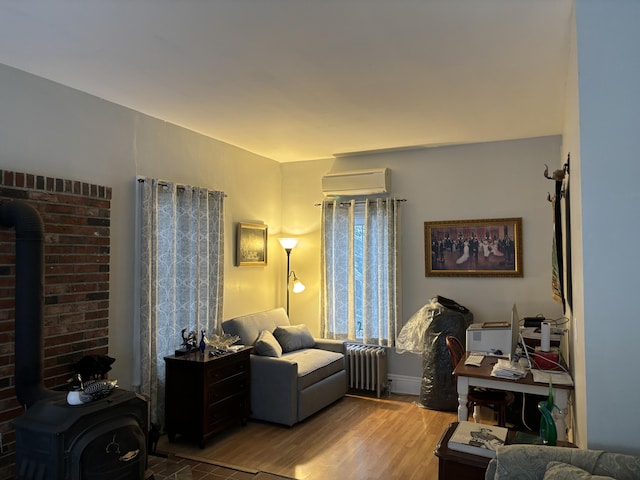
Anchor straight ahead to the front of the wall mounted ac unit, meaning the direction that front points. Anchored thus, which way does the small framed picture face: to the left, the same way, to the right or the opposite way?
to the left

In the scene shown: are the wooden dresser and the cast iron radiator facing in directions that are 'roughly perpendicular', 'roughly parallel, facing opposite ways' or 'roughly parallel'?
roughly perpendicular

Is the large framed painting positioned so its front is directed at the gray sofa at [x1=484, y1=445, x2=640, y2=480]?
yes

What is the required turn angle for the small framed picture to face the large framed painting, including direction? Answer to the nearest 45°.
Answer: approximately 45° to its left

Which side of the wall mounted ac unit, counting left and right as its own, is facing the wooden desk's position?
left

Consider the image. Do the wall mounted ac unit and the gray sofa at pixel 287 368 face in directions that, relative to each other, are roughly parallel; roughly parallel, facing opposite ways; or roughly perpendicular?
roughly perpendicular
